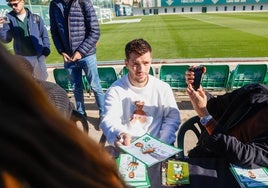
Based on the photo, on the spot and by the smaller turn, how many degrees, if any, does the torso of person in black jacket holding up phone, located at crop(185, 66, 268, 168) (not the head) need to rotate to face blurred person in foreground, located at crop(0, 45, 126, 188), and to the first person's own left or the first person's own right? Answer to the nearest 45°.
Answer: approximately 90° to the first person's own left

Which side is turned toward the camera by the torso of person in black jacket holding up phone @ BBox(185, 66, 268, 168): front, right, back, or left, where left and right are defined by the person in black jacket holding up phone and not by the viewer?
left

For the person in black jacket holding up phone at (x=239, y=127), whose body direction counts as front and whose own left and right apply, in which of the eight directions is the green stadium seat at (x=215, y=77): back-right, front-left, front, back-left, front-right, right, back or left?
right

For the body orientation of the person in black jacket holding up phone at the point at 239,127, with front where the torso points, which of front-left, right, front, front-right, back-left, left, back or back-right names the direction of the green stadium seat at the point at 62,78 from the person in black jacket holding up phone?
front-right

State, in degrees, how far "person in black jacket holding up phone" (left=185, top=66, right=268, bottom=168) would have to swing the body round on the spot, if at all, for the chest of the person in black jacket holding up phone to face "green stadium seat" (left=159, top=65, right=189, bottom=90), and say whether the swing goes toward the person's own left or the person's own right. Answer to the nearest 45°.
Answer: approximately 90° to the person's own right

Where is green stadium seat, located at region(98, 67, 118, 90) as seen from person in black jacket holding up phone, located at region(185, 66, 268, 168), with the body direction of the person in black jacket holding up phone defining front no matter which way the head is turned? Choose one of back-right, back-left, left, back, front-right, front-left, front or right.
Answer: front-right

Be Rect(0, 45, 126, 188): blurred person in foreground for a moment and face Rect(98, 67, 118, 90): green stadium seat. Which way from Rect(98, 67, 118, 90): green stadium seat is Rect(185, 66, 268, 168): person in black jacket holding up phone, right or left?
right

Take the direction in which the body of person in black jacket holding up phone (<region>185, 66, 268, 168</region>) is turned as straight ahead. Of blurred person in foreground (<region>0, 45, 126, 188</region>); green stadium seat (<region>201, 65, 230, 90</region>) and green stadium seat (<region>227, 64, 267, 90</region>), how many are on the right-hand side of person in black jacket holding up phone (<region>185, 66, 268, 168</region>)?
2

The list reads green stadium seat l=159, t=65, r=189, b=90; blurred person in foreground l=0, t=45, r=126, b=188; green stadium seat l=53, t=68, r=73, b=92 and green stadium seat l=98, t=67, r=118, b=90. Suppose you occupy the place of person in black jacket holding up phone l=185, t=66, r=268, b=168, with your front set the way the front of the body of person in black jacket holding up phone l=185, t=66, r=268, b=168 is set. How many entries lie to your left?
1

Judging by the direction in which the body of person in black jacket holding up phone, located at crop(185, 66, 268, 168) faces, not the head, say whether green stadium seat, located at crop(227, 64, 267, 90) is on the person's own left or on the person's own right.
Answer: on the person's own right

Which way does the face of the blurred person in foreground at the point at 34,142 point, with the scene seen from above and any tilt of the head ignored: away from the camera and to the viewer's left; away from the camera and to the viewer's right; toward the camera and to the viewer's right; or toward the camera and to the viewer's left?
away from the camera and to the viewer's right
